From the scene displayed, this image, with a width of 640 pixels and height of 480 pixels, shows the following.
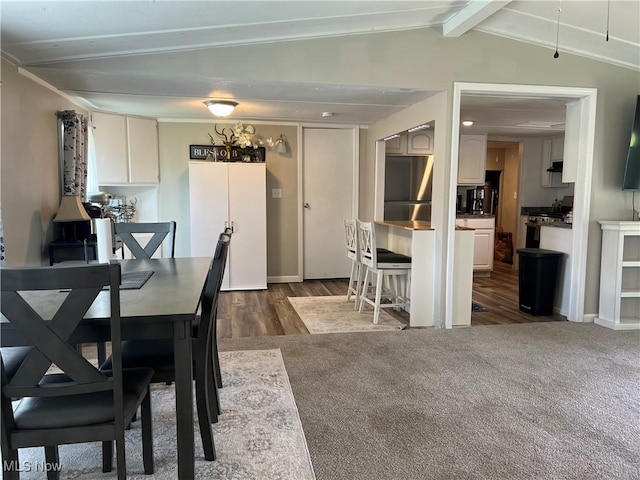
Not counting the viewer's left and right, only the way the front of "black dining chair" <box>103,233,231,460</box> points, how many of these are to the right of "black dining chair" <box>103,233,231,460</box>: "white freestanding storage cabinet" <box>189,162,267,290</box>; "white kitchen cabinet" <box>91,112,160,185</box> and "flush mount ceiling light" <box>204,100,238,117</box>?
3

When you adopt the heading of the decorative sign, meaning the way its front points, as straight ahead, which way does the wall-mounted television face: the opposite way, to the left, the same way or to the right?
to the right

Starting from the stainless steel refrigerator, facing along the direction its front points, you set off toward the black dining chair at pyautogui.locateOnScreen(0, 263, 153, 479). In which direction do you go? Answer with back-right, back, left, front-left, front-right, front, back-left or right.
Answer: front

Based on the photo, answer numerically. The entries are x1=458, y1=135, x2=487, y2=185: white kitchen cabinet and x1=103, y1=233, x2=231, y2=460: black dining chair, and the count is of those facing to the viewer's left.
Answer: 1

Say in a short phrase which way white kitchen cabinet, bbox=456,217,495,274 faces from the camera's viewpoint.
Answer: facing the viewer

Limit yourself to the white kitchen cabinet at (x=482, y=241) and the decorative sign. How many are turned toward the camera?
2

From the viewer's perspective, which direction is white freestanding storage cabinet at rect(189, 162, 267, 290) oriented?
toward the camera

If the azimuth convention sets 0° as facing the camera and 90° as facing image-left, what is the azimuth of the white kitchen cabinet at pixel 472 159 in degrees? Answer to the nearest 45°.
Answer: approximately 0°

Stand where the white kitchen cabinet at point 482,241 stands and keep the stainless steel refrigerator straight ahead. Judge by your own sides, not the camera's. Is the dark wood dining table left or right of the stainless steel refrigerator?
left

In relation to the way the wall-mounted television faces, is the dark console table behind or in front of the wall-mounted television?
in front

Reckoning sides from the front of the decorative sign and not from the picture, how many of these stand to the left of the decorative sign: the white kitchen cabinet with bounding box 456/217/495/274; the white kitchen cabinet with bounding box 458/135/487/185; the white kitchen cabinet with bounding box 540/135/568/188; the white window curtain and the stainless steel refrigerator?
4

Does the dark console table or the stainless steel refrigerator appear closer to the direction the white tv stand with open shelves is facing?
the dark console table

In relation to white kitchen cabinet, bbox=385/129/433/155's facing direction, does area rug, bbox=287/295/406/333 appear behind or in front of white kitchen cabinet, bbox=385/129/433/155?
in front

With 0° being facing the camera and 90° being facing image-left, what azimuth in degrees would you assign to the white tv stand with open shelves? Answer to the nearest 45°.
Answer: approximately 0°

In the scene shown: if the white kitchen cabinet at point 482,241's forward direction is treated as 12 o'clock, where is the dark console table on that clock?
The dark console table is roughly at 1 o'clock from the white kitchen cabinet.

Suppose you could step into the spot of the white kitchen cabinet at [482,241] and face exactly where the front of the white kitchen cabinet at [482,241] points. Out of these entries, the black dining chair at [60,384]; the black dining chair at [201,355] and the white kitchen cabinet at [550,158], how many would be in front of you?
2
